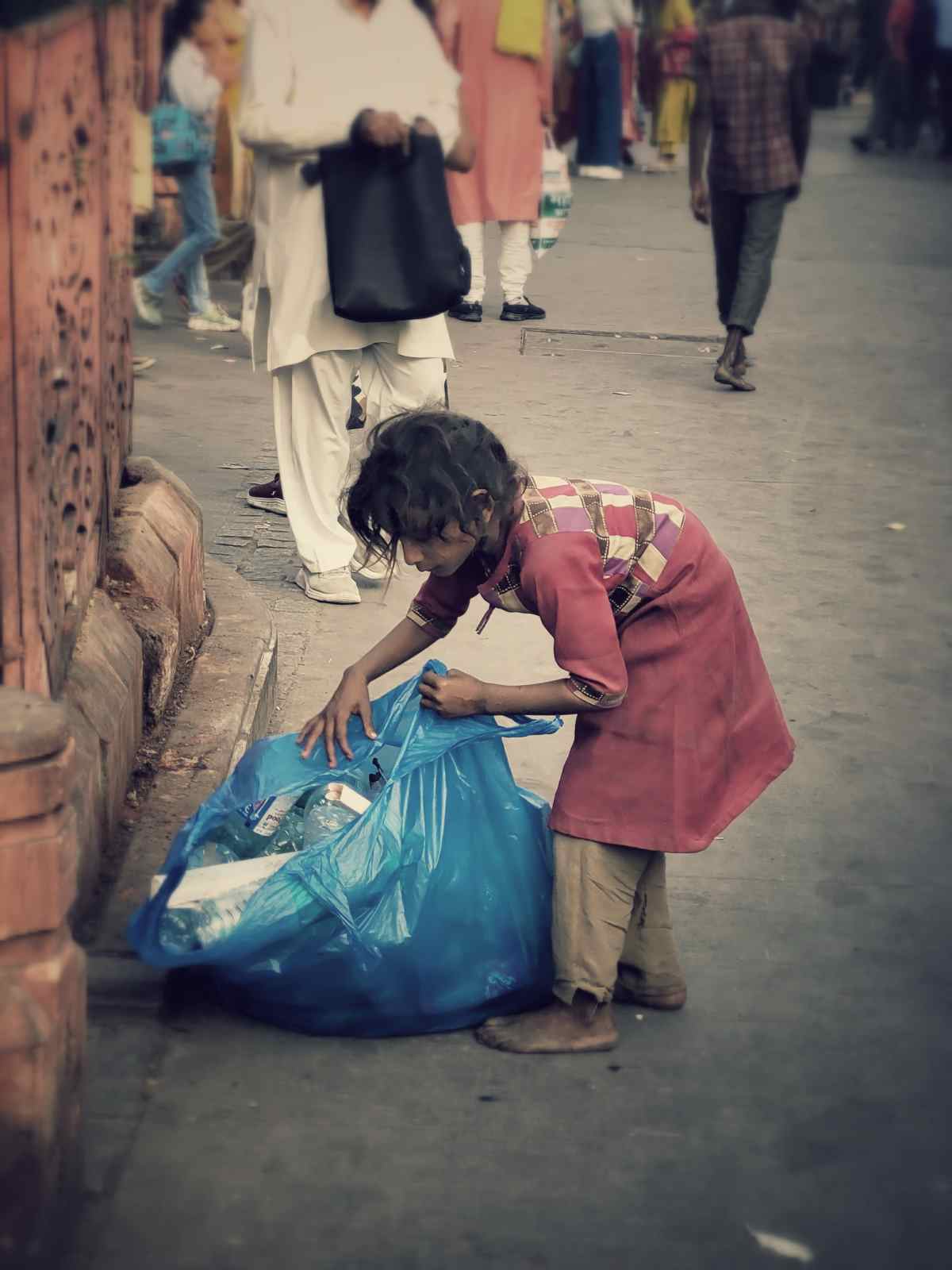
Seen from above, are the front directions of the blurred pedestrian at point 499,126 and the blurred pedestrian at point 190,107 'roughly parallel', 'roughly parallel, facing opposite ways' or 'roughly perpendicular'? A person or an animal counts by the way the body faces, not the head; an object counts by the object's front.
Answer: roughly perpendicular

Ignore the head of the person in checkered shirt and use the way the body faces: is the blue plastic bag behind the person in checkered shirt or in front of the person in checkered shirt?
behind

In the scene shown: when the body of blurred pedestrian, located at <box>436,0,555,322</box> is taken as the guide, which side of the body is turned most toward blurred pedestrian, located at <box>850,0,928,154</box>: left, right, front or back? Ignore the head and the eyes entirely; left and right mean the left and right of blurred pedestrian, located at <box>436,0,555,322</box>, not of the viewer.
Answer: back

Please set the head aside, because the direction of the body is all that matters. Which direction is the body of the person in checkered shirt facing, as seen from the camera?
away from the camera

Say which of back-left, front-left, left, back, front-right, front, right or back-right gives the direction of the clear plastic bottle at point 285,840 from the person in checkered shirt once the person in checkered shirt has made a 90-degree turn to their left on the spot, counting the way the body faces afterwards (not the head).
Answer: left

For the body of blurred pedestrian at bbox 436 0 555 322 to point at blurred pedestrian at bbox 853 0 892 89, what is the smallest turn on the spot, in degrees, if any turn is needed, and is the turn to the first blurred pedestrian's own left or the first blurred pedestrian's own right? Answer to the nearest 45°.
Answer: approximately 180°

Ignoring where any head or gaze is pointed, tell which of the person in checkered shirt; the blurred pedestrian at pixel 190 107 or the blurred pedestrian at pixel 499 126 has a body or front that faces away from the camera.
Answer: the person in checkered shirt

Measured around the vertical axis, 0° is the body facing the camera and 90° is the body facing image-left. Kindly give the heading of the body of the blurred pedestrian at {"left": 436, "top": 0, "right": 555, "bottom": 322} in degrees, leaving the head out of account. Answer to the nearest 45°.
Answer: approximately 0°

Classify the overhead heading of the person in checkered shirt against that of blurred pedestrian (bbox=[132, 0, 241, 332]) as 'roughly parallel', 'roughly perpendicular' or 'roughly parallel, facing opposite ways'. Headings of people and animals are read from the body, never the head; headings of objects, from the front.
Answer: roughly perpendicular

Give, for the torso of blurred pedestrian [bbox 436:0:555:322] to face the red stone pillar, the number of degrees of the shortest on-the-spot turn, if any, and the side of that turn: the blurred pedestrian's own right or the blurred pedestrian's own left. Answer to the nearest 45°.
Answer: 0° — they already face it

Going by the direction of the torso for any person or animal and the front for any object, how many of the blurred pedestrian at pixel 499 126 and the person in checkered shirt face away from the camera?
1

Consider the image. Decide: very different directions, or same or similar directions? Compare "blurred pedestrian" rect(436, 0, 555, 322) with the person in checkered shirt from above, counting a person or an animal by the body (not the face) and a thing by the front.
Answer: very different directions
